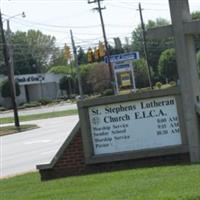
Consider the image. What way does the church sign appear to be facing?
toward the camera
